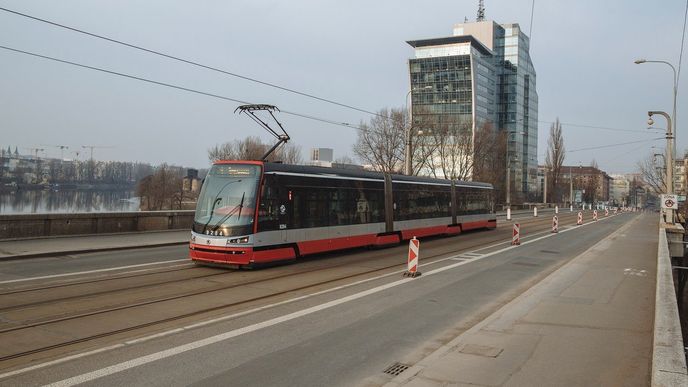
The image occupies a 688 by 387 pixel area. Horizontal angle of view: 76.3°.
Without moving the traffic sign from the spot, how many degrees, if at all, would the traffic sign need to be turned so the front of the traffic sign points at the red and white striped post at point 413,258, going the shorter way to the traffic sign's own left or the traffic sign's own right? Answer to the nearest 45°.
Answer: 0° — it already faces it

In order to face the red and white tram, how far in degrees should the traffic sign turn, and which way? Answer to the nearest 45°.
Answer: approximately 45° to its right

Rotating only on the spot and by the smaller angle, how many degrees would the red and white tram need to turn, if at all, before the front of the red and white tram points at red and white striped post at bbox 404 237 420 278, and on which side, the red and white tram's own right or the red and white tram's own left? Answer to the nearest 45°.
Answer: approximately 90° to the red and white tram's own left

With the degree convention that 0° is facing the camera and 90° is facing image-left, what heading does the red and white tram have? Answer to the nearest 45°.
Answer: approximately 45°

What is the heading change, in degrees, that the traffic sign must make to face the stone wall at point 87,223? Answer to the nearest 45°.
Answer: approximately 45° to its right

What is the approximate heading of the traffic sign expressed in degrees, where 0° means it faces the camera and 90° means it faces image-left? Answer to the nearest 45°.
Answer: approximately 0°

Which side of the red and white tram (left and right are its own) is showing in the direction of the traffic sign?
back

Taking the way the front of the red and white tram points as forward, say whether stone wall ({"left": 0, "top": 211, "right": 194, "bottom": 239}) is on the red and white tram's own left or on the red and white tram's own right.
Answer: on the red and white tram's own right
